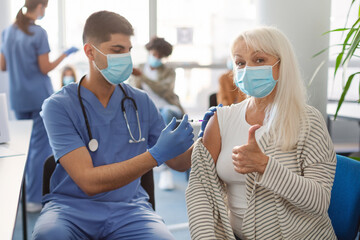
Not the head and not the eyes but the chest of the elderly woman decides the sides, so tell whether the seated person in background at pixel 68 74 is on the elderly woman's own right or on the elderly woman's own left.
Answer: on the elderly woman's own right

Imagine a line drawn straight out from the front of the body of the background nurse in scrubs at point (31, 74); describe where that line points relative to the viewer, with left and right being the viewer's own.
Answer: facing away from the viewer and to the right of the viewer

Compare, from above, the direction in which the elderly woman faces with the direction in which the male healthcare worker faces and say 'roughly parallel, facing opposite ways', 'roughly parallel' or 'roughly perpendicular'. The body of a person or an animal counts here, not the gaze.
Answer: roughly perpendicular

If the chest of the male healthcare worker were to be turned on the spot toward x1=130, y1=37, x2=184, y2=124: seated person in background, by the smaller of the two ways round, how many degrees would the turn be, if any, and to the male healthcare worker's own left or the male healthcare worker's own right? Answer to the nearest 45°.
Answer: approximately 135° to the male healthcare worker's own left

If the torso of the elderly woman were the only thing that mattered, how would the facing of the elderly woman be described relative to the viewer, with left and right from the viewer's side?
facing the viewer and to the left of the viewer

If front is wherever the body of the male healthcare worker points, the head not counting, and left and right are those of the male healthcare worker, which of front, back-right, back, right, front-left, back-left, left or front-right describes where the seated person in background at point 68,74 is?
back-left

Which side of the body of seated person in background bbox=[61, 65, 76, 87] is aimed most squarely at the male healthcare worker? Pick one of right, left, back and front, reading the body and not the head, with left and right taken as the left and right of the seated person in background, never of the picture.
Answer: front

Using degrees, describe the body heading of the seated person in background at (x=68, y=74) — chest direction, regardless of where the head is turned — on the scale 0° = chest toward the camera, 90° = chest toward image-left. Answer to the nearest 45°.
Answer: approximately 0°

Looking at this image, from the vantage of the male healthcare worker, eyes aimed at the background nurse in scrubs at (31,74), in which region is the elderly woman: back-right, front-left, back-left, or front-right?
back-right

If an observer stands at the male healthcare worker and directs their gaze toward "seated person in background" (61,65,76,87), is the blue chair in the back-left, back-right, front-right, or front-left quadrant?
back-right
